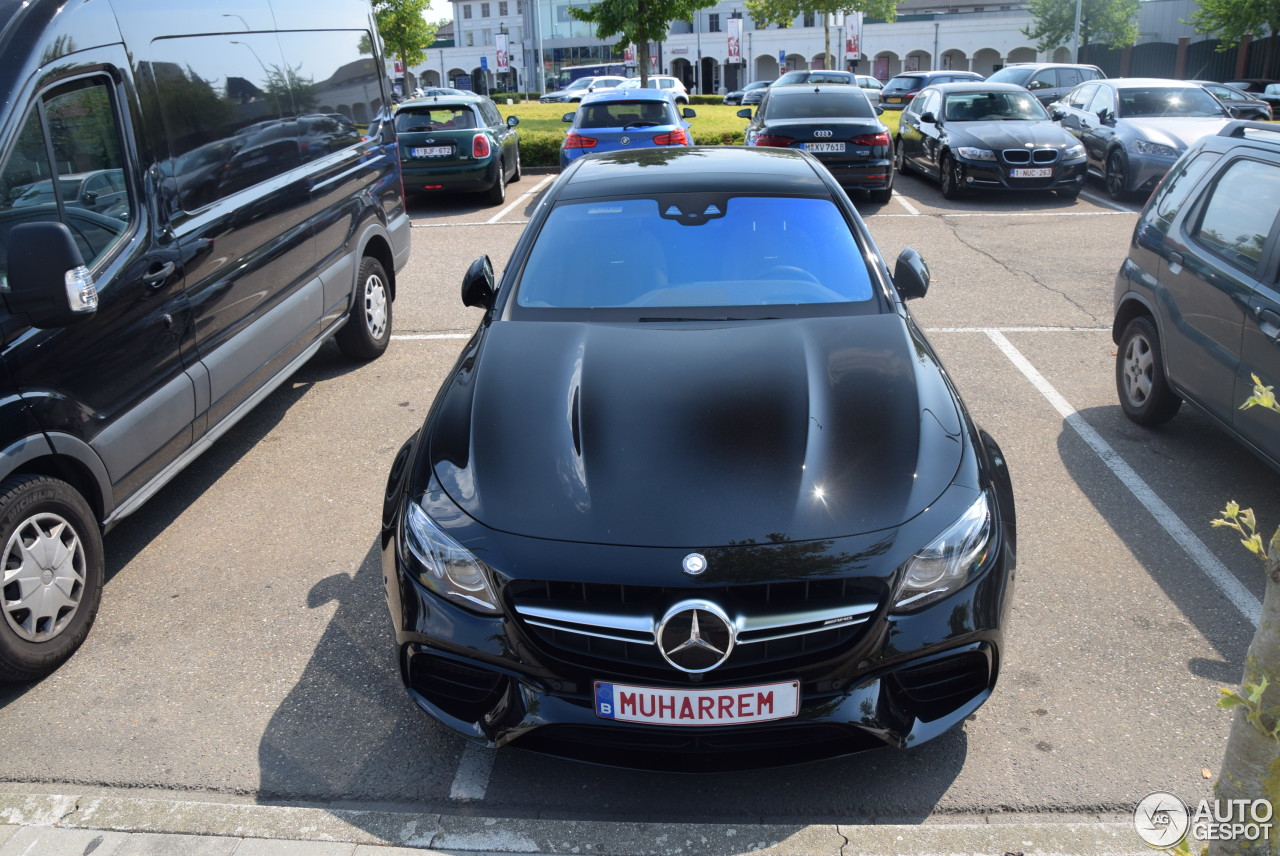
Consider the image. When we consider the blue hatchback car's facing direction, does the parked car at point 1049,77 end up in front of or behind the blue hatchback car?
in front

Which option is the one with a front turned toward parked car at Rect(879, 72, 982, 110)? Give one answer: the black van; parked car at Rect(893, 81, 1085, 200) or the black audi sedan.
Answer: the black audi sedan

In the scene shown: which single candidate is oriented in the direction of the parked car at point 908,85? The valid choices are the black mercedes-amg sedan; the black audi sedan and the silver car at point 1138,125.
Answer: the black audi sedan

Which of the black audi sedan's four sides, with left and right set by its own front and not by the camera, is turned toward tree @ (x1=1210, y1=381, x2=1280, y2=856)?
back

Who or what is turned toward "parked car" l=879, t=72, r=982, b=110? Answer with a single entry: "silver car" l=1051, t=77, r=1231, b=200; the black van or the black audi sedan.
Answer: the black audi sedan

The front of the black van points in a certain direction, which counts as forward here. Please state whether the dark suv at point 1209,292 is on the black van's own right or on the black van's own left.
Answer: on the black van's own left

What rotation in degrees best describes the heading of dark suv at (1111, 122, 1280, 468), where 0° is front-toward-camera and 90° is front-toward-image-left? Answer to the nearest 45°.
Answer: approximately 315°

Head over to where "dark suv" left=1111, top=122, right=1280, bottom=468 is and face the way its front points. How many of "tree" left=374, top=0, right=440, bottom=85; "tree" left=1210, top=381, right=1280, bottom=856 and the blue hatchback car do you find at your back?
2

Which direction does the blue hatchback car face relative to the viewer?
away from the camera
